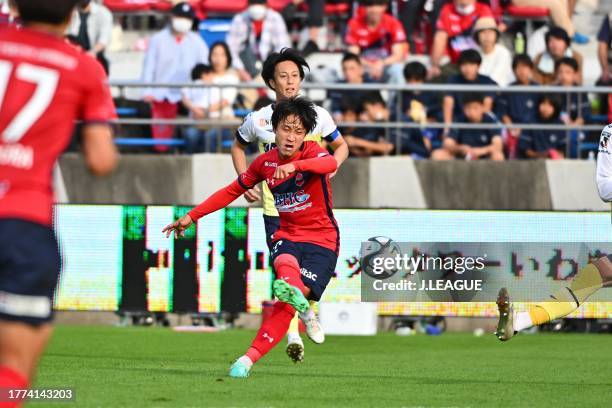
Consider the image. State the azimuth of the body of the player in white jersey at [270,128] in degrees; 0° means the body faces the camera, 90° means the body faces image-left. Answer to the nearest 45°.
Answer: approximately 0°

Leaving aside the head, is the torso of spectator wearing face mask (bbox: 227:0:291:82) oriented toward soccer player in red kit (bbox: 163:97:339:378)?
yes

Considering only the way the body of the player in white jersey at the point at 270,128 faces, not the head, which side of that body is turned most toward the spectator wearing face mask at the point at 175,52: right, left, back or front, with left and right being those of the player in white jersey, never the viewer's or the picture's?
back

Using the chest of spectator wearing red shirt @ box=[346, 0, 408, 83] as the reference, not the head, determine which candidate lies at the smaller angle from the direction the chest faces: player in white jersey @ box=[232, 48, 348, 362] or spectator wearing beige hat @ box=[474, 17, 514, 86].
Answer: the player in white jersey

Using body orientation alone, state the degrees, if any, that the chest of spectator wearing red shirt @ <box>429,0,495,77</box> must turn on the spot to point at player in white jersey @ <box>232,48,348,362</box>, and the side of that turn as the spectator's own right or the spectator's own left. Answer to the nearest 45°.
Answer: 0° — they already face them
